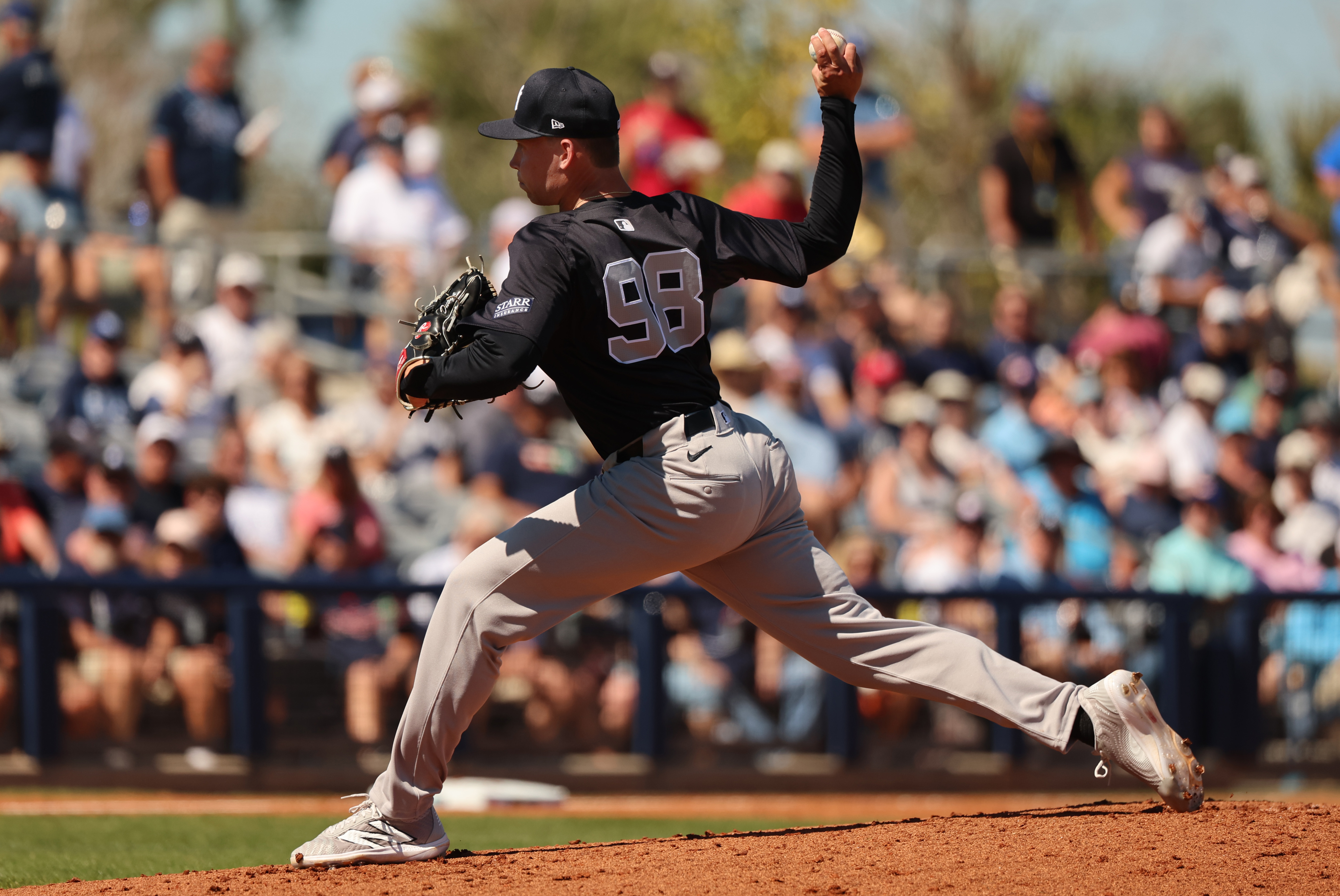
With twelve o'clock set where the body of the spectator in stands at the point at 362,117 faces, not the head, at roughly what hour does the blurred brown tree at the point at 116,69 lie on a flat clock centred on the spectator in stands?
The blurred brown tree is roughly at 4 o'clock from the spectator in stands.

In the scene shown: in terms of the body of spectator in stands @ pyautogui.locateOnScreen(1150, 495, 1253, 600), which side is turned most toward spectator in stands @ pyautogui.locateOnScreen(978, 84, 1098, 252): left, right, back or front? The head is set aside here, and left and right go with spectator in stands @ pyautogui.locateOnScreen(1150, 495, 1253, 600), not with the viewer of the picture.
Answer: back

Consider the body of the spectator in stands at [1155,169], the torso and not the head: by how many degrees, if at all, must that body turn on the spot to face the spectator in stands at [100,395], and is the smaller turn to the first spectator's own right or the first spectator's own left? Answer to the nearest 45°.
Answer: approximately 45° to the first spectator's own right

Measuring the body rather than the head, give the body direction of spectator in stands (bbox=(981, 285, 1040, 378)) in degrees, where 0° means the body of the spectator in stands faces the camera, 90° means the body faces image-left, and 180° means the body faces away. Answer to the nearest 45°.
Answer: approximately 0°

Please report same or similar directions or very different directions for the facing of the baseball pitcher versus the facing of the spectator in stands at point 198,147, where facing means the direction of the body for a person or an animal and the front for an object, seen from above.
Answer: very different directions

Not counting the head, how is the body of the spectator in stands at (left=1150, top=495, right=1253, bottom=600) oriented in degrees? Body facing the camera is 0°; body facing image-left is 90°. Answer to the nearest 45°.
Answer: approximately 0°
